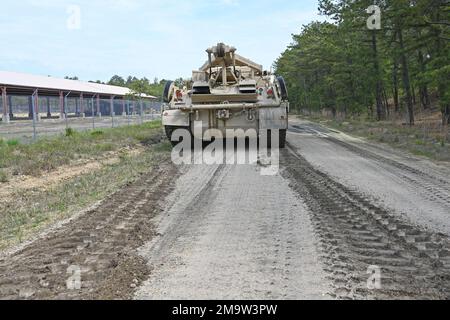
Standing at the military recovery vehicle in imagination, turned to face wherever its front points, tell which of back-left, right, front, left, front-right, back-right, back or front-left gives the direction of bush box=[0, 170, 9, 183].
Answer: back-left

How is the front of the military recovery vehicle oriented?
away from the camera
